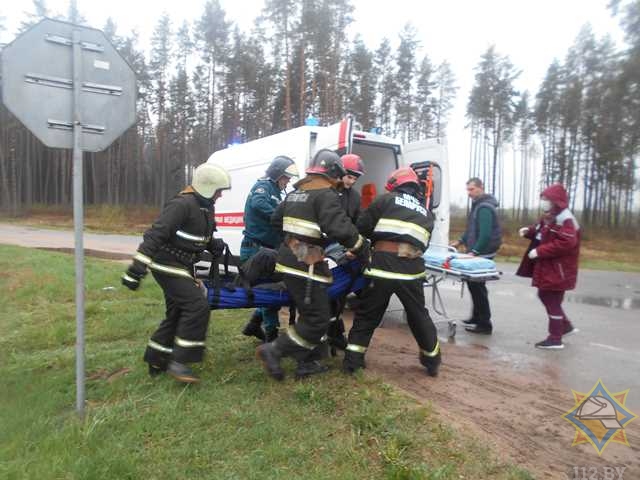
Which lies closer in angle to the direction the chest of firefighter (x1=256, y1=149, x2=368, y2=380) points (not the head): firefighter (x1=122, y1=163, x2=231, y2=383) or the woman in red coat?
the woman in red coat

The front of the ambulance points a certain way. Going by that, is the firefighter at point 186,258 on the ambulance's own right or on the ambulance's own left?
on the ambulance's own left

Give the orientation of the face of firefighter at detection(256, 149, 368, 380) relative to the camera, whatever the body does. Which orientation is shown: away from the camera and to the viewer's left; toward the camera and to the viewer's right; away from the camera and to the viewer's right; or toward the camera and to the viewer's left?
away from the camera and to the viewer's right

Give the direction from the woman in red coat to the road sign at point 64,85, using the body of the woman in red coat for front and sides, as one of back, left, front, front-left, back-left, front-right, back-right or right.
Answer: front-left

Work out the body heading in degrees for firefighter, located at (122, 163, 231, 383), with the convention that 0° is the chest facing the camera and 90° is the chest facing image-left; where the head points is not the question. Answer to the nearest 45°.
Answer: approximately 270°

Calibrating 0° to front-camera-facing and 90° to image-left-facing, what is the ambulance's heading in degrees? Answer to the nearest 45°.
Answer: approximately 135°

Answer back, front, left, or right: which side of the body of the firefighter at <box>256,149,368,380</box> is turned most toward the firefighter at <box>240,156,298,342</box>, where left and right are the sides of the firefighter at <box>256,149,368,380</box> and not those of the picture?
left

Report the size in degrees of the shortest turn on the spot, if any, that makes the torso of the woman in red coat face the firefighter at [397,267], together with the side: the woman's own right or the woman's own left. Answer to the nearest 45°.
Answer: approximately 45° to the woman's own left

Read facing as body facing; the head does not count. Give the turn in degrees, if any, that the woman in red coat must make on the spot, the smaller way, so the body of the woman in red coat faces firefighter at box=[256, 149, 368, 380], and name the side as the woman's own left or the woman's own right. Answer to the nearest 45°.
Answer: approximately 45° to the woman's own left

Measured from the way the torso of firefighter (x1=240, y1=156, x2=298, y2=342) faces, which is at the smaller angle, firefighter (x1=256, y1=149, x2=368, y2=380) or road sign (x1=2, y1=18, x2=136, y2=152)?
the firefighter

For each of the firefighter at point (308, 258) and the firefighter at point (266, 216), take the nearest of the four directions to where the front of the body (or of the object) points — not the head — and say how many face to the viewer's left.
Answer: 0

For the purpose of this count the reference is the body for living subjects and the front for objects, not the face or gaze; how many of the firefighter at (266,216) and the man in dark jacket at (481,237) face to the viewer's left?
1

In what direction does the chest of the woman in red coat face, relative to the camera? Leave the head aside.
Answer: to the viewer's left

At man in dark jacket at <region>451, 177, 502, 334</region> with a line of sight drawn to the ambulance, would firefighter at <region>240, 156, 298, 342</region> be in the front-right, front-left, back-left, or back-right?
front-left
